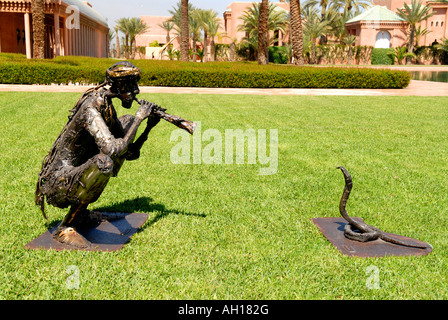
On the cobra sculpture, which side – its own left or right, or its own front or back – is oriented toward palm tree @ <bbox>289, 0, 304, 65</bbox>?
right

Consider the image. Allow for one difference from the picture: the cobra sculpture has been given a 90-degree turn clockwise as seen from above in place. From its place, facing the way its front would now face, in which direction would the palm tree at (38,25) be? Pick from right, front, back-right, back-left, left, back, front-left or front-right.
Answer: front-left

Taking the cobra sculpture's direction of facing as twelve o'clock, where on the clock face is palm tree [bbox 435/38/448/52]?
The palm tree is roughly at 3 o'clock from the cobra sculpture.

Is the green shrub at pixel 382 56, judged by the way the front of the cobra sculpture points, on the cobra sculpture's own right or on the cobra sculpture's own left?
on the cobra sculpture's own right

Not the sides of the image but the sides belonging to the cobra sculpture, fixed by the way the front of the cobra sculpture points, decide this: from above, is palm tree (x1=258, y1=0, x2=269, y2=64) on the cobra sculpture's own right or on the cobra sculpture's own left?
on the cobra sculpture's own right

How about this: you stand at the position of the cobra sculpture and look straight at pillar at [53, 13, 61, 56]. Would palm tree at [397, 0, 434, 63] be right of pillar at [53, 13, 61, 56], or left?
right

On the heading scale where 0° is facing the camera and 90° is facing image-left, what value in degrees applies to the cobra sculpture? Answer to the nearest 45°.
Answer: approximately 90°

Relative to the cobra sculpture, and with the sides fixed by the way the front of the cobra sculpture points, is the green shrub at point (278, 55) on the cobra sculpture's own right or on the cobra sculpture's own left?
on the cobra sculpture's own right

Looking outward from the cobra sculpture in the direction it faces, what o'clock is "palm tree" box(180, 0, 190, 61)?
The palm tree is roughly at 2 o'clock from the cobra sculpture.
